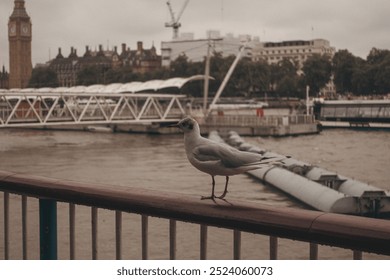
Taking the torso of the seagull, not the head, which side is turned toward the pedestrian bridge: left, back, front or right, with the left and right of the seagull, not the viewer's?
right

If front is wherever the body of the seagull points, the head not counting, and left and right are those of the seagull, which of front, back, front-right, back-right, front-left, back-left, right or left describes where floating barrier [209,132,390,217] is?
right

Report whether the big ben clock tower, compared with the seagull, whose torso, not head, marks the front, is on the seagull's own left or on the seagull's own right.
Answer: on the seagull's own right

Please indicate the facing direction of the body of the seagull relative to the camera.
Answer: to the viewer's left

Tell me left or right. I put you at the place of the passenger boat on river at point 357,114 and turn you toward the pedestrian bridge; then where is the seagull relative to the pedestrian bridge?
left
